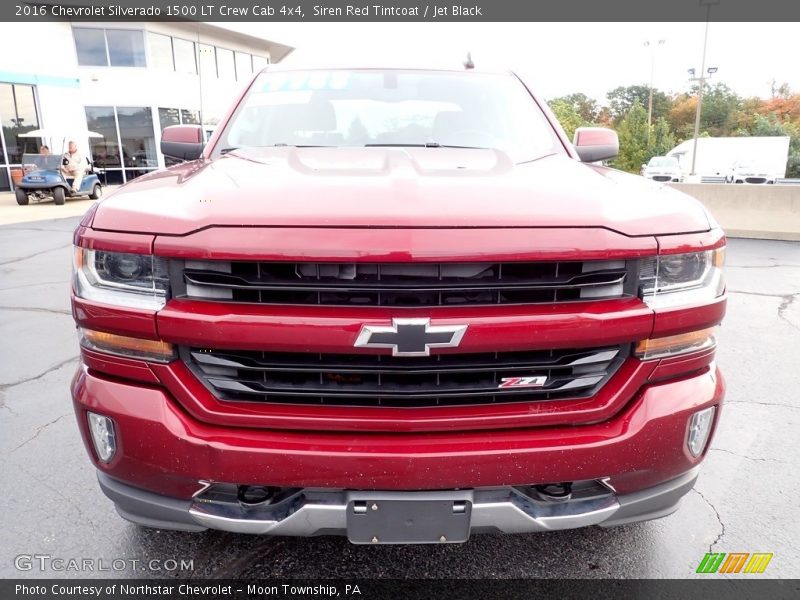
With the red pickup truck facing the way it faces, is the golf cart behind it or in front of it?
behind

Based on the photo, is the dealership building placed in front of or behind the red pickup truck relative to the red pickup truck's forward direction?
behind

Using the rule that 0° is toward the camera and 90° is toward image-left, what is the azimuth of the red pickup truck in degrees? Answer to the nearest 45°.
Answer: approximately 0°

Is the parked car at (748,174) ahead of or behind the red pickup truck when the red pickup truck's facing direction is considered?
behind

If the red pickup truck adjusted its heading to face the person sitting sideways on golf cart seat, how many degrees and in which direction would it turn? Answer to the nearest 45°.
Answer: approximately 135° to its right
